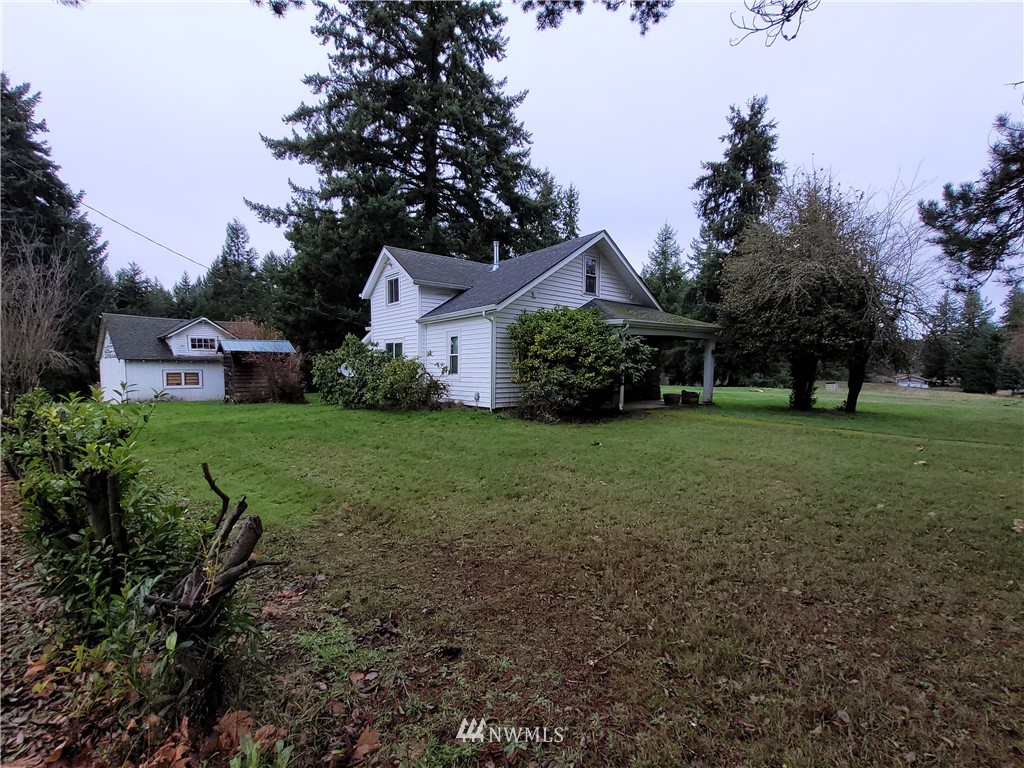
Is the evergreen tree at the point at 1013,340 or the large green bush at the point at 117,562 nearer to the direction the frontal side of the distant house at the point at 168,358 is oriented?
the large green bush

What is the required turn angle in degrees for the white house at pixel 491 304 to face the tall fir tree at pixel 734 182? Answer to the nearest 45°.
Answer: approximately 90° to its left

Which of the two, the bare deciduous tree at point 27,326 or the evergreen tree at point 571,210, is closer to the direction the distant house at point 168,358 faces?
the bare deciduous tree

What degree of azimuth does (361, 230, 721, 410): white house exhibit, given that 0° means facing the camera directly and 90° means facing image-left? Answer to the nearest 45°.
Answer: approximately 315°

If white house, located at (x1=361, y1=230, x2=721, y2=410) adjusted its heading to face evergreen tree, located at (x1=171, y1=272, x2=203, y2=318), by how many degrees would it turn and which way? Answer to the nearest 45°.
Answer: approximately 180°

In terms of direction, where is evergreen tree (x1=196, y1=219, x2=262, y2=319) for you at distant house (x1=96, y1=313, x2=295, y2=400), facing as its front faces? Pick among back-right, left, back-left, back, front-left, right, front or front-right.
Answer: back

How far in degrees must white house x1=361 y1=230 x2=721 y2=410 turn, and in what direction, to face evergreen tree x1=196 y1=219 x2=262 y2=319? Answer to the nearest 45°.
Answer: approximately 180°

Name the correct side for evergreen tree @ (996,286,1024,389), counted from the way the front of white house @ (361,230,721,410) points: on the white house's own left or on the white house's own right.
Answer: on the white house's own left
